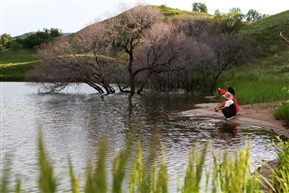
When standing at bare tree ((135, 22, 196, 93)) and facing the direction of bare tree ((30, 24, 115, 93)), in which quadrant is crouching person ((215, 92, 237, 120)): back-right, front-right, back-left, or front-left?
back-left

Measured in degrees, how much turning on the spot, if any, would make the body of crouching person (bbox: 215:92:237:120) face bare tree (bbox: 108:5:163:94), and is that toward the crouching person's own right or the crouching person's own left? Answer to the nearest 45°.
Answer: approximately 45° to the crouching person's own right

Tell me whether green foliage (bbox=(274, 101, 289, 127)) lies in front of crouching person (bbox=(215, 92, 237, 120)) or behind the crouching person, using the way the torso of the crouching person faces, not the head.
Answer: behind

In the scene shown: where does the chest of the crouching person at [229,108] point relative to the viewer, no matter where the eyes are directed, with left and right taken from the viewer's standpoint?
facing to the left of the viewer

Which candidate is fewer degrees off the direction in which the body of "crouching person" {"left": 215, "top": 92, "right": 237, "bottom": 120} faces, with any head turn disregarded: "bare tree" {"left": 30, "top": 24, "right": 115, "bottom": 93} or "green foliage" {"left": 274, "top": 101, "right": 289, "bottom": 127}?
the bare tree

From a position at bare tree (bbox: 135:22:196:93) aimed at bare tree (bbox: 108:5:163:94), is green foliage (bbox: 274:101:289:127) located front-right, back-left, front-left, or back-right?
back-left

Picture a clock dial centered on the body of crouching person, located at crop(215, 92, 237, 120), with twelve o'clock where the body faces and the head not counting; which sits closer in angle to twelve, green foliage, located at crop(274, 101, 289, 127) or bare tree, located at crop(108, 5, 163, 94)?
the bare tree

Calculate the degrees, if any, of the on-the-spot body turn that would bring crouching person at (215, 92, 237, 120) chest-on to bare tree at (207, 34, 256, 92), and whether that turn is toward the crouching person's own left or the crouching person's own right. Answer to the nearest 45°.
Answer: approximately 90° to the crouching person's own right

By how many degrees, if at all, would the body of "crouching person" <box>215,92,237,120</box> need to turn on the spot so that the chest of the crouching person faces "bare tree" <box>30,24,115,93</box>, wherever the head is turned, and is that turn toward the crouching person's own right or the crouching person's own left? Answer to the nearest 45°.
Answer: approximately 45° to the crouching person's own right
